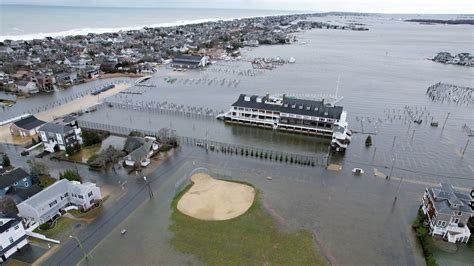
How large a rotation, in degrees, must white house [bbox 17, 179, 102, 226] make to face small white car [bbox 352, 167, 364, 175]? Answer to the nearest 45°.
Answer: approximately 45° to its left

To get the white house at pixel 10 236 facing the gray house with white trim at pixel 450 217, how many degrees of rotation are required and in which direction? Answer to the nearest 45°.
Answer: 0° — it already faces it

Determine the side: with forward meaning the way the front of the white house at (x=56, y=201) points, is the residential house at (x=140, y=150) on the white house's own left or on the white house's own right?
on the white house's own left

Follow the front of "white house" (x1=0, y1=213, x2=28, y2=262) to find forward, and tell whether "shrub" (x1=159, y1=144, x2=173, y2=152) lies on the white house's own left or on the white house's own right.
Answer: on the white house's own left

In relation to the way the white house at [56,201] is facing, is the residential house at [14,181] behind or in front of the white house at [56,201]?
behind

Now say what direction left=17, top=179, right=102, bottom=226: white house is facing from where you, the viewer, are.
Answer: facing the viewer and to the right of the viewer

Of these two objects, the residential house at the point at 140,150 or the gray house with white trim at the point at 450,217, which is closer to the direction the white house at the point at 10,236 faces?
the gray house with white trim

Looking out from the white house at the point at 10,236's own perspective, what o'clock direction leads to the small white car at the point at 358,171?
The small white car is roughly at 11 o'clock from the white house.

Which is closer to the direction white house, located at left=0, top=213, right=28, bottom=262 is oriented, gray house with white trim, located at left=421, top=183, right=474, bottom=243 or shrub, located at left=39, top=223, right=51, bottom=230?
the gray house with white trim

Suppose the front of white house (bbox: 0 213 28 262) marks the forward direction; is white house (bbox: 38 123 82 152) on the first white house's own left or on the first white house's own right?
on the first white house's own left

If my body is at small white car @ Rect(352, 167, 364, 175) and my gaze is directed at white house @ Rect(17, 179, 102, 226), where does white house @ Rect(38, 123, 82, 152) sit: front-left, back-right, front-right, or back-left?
front-right

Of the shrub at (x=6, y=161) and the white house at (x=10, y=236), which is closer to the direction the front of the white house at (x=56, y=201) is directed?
the white house

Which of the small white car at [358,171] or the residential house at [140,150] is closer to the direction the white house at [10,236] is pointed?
the small white car

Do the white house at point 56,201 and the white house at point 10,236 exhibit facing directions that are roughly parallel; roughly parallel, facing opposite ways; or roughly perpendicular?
roughly parallel

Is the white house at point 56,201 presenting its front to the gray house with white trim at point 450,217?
yes

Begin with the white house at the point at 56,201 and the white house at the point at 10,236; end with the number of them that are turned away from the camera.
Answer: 0

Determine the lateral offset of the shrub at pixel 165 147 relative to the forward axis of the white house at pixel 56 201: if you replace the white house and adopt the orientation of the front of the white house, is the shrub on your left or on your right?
on your left

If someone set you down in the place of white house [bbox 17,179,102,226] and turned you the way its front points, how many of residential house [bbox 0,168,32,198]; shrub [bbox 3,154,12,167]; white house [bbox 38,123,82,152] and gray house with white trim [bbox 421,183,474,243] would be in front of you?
1

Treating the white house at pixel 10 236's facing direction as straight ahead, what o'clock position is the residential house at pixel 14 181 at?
The residential house is roughly at 8 o'clock from the white house.
